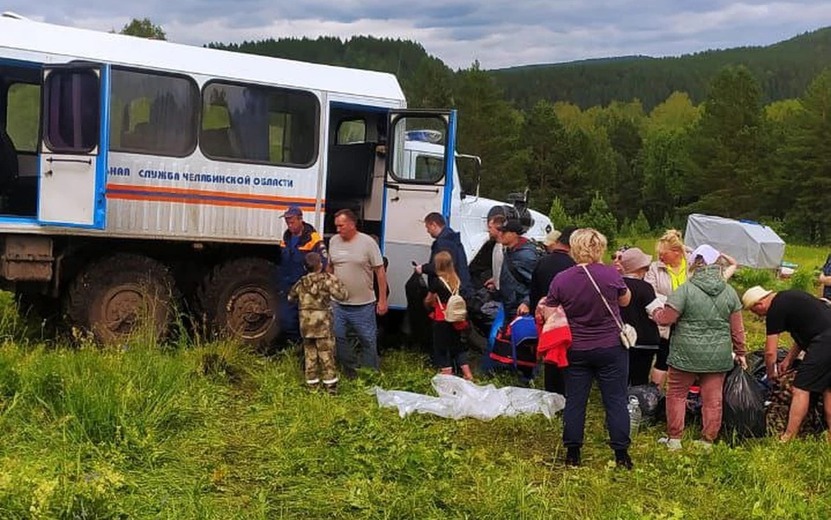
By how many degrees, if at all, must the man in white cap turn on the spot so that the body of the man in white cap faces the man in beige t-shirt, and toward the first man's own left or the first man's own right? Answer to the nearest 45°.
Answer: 0° — they already face them

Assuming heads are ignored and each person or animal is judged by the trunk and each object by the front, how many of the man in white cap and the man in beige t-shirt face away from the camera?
0

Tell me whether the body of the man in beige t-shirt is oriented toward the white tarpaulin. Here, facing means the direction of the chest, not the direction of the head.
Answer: no

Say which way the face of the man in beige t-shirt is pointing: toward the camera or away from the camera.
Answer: toward the camera

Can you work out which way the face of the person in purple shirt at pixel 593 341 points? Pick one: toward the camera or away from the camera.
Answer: away from the camera

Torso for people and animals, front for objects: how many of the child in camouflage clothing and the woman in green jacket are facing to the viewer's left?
0

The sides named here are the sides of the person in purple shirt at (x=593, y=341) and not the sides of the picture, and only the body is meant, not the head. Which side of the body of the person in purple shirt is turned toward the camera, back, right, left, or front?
back

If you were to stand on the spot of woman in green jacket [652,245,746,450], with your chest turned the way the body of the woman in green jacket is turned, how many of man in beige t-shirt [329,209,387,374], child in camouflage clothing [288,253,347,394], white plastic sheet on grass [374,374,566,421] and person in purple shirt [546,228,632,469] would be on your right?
0

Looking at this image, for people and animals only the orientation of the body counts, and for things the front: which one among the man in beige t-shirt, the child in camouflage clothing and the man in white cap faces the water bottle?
the man in white cap

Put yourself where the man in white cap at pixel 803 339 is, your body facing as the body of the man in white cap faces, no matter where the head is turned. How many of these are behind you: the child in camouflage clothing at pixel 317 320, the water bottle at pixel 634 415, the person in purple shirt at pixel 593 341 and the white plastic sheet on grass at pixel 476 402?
0

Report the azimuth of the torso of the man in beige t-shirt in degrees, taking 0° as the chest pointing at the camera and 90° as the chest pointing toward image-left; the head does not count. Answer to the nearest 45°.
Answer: approximately 45°

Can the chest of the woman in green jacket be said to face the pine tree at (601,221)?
yes

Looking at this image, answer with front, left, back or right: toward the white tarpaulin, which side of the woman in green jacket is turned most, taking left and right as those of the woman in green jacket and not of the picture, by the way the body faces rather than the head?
front

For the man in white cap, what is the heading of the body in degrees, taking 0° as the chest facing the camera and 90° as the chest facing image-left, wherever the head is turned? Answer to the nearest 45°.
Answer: approximately 90°

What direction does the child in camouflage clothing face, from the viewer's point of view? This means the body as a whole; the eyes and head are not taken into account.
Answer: away from the camera

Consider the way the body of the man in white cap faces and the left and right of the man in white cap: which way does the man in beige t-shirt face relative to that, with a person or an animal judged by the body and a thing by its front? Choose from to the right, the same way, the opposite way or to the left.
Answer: to the left

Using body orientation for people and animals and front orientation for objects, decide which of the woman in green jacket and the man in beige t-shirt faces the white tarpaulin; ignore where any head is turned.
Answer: the woman in green jacket

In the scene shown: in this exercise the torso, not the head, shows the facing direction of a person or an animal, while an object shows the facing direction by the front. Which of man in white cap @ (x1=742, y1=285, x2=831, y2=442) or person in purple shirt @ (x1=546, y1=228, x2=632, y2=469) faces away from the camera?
the person in purple shirt

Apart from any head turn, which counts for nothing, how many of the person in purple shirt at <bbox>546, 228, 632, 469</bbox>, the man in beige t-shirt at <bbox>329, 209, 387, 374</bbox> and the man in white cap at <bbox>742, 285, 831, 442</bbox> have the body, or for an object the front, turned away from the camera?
1
